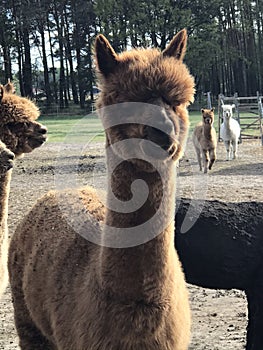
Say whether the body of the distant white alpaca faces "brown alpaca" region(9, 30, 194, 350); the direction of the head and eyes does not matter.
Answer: yes

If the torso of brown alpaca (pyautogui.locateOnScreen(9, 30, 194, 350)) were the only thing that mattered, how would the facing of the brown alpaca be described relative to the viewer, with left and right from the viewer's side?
facing the viewer and to the right of the viewer

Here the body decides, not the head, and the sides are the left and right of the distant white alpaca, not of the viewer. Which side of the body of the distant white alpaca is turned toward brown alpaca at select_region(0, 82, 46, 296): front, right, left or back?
front

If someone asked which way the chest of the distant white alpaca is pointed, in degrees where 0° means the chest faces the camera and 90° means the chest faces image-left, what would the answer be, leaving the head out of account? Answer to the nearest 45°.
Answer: approximately 0°
